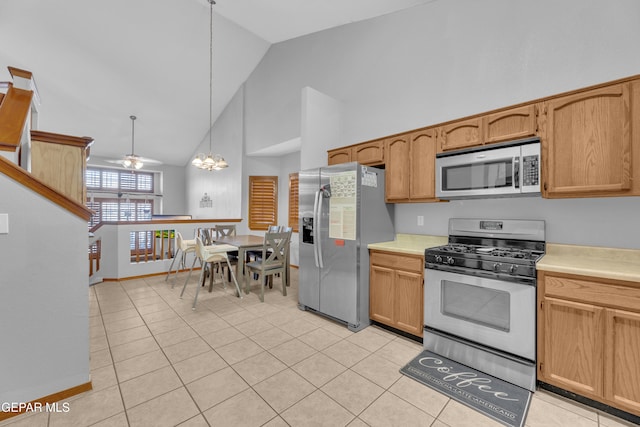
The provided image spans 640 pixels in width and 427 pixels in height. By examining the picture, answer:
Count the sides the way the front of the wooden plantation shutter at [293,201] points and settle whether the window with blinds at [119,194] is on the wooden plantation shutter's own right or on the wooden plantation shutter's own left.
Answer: on the wooden plantation shutter's own right

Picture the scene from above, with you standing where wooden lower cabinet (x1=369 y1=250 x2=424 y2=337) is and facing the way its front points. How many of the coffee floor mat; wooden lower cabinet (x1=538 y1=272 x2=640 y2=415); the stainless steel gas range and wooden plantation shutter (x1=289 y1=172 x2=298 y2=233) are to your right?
1

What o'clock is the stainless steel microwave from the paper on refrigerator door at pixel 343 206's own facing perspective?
The stainless steel microwave is roughly at 8 o'clock from the paper on refrigerator door.

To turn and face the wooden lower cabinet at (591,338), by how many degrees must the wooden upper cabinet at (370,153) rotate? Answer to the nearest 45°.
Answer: approximately 90° to its left

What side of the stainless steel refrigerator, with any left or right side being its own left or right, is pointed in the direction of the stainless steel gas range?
left

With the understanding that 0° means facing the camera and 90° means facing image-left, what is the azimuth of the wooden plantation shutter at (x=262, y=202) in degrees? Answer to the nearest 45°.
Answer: approximately 0°

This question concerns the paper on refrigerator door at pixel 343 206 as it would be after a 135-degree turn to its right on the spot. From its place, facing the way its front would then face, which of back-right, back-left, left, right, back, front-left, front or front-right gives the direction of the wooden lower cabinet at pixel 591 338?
back-right

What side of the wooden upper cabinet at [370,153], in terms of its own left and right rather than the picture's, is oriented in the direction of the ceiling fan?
right

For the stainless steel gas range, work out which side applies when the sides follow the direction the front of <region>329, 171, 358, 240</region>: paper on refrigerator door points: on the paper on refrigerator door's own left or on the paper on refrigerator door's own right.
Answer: on the paper on refrigerator door's own left

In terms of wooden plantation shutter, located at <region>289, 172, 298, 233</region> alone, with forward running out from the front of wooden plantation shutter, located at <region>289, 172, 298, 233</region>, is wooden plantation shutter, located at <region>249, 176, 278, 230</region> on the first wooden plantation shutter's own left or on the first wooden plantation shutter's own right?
on the first wooden plantation shutter's own right

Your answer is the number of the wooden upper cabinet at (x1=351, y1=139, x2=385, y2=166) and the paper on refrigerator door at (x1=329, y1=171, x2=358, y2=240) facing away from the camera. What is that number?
0

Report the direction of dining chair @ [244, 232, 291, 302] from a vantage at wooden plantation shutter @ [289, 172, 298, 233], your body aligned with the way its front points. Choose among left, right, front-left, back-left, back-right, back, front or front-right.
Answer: front-left

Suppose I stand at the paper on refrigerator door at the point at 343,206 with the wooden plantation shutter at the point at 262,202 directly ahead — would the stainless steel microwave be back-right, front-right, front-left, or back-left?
back-right
